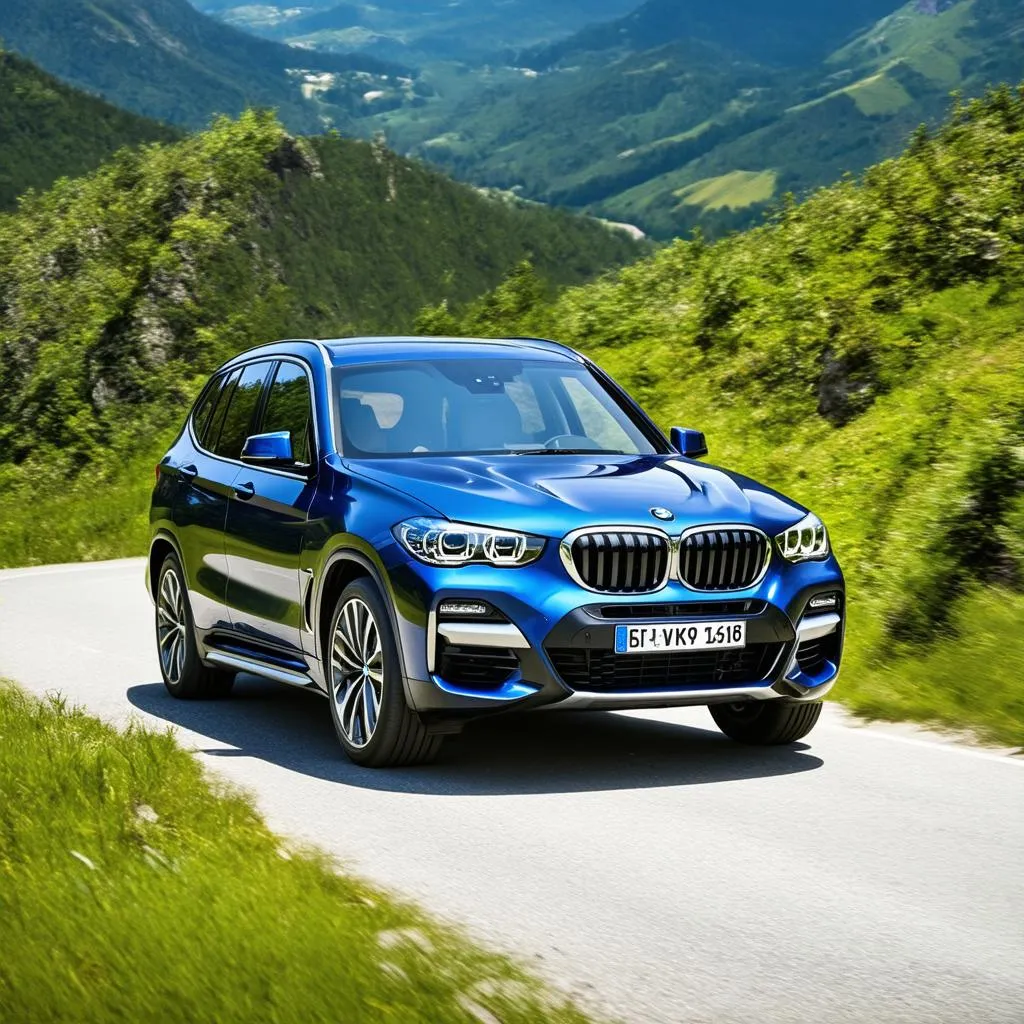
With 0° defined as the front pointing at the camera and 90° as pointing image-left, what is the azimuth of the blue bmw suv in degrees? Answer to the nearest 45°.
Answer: approximately 315°
